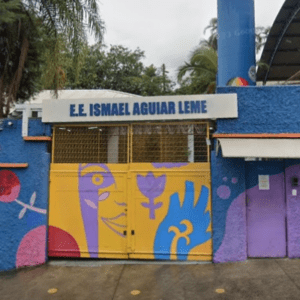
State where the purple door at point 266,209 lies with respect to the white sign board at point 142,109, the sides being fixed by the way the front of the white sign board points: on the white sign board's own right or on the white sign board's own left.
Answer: on the white sign board's own left

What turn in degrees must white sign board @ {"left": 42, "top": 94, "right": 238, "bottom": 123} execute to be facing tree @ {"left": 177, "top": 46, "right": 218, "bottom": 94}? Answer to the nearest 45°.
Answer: approximately 180°

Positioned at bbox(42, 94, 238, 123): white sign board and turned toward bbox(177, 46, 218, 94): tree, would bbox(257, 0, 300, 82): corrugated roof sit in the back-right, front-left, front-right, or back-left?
front-right

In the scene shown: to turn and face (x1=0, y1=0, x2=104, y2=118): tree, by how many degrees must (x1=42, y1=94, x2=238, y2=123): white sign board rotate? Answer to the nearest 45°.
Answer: approximately 135° to its right

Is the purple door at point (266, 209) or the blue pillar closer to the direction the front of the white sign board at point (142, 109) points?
the purple door

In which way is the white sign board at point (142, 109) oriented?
toward the camera

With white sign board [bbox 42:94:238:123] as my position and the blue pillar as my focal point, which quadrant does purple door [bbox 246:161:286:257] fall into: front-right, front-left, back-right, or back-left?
front-right

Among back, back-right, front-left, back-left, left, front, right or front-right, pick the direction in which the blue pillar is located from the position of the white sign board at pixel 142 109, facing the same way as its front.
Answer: back-left

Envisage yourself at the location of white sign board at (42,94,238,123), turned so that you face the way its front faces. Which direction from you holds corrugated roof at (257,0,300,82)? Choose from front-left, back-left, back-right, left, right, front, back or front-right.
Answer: back-left
